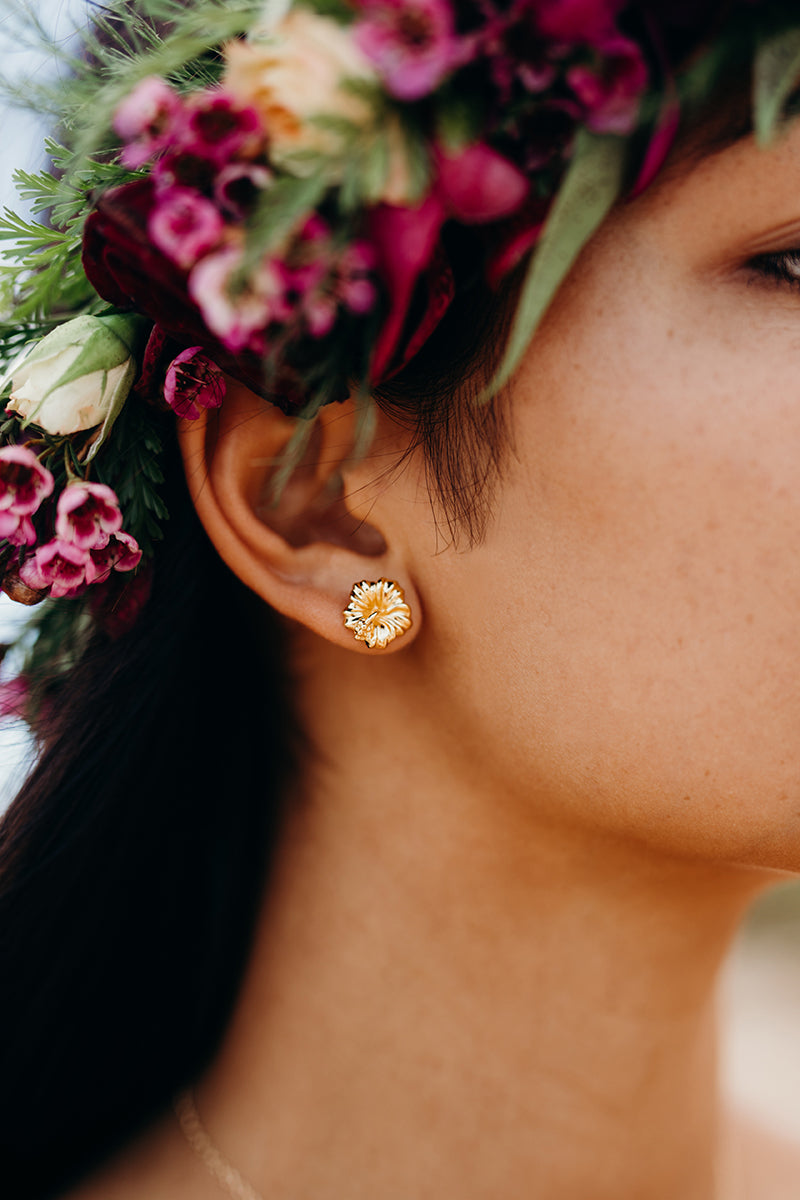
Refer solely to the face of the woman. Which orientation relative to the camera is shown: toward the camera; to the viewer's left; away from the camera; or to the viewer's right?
to the viewer's right

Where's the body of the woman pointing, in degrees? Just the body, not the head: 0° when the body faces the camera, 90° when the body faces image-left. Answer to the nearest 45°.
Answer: approximately 270°
